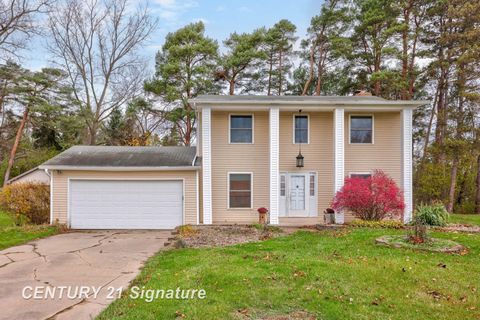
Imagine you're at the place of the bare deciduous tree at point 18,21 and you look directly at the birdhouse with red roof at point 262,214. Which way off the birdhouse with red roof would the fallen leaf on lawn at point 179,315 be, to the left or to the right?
right

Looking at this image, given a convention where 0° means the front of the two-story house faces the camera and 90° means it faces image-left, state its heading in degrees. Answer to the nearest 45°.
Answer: approximately 0°

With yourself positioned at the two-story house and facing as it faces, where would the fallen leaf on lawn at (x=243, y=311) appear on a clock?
The fallen leaf on lawn is roughly at 12 o'clock from the two-story house.

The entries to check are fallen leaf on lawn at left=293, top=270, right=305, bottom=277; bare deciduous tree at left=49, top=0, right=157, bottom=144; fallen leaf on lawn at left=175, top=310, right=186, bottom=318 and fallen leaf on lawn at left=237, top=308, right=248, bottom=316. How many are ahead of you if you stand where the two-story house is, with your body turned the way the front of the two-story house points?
3

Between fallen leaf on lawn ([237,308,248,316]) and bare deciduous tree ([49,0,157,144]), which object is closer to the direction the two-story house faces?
the fallen leaf on lawn

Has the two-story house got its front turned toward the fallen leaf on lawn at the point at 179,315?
yes

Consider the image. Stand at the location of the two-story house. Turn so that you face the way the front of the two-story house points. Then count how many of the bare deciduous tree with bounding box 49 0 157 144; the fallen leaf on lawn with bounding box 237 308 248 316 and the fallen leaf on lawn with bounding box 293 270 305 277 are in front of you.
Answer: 2

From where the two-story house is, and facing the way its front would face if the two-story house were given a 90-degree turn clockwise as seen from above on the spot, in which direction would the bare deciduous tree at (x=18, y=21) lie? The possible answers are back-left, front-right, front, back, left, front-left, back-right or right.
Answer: front

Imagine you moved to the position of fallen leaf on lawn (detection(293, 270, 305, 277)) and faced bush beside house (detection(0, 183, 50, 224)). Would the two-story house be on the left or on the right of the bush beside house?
right

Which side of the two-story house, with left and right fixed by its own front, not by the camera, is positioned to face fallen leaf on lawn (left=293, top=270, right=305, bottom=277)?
front
